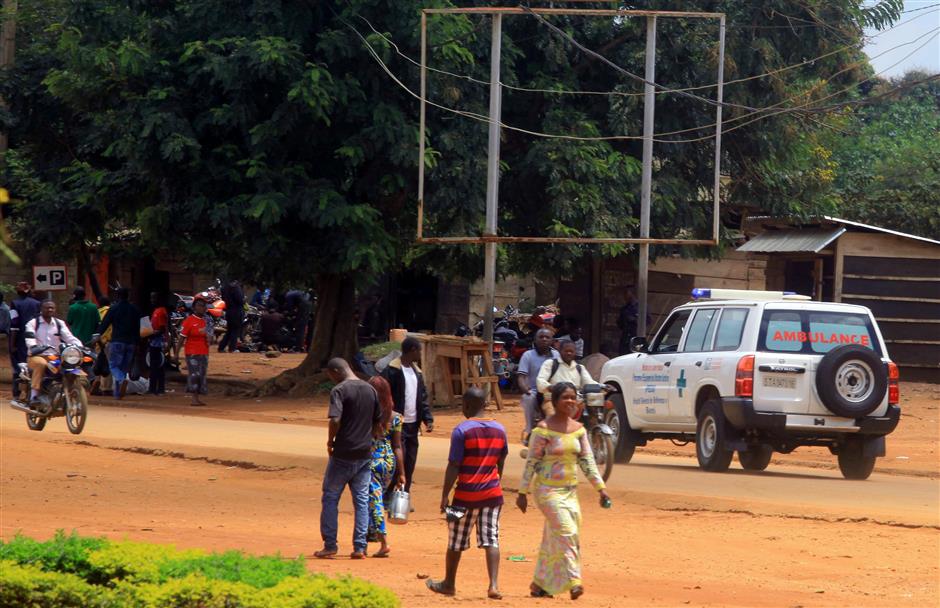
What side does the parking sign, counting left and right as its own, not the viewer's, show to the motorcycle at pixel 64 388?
front

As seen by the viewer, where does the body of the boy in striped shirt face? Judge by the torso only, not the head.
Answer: away from the camera

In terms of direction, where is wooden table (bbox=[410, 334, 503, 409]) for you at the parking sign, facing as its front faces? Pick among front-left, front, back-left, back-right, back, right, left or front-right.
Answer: front-left

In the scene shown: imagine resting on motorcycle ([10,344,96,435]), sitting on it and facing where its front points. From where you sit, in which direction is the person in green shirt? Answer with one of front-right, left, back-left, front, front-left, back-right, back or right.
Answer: back-left

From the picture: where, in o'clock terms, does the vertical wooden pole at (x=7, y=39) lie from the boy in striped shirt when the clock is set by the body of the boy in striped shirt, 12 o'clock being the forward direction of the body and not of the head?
The vertical wooden pole is roughly at 11 o'clock from the boy in striped shirt.

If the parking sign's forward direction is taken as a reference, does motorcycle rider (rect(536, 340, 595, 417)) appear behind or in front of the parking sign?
in front

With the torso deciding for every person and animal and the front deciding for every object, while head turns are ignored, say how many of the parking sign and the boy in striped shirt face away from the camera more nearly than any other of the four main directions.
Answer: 1

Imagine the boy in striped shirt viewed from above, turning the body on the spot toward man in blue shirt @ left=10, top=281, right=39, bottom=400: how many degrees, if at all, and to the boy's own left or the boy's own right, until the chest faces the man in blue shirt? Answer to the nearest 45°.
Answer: approximately 45° to the boy's own left

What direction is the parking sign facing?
toward the camera

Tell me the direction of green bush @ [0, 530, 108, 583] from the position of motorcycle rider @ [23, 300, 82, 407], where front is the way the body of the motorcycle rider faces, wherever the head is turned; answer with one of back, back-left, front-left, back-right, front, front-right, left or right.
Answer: front-right
